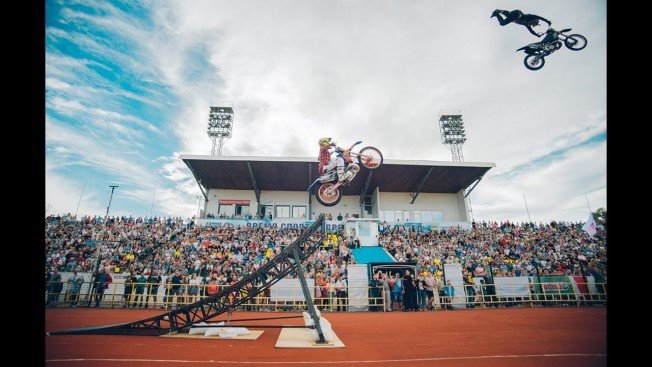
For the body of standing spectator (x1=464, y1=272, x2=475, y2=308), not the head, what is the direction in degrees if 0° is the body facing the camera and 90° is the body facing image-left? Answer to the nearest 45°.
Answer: approximately 0°

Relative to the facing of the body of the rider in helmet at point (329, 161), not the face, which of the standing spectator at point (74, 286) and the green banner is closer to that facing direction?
the green banner

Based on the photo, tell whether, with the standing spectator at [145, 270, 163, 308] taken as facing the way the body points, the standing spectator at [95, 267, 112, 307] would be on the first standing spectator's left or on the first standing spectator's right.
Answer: on the first standing spectator's right

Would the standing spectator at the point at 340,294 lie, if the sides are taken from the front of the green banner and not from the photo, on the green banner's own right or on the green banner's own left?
on the green banner's own right

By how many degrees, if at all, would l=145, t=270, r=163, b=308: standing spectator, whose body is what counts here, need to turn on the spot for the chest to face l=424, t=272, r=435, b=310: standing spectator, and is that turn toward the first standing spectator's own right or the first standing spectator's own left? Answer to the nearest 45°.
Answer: approximately 45° to the first standing spectator's own left

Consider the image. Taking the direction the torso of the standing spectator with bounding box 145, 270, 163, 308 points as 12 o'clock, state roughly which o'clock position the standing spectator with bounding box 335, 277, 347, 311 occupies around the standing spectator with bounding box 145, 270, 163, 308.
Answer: the standing spectator with bounding box 335, 277, 347, 311 is roughly at 10 o'clock from the standing spectator with bounding box 145, 270, 163, 308.

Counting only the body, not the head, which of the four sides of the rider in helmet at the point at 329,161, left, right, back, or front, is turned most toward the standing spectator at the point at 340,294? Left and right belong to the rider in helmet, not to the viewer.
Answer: left

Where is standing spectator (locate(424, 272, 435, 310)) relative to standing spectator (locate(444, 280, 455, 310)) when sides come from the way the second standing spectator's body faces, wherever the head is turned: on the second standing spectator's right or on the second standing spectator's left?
on the second standing spectator's right

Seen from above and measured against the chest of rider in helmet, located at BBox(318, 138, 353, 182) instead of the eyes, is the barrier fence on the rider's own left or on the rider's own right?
on the rider's own left

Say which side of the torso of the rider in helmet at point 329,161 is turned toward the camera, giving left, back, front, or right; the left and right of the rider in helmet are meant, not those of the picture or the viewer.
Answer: right

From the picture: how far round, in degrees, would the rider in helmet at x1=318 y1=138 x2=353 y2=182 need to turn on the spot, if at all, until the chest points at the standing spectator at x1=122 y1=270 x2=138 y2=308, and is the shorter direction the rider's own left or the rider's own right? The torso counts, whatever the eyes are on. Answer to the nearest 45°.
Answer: approximately 135° to the rider's own left

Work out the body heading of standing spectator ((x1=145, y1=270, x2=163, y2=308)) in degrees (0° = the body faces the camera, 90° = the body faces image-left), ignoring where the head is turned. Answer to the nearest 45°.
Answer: approximately 0°
